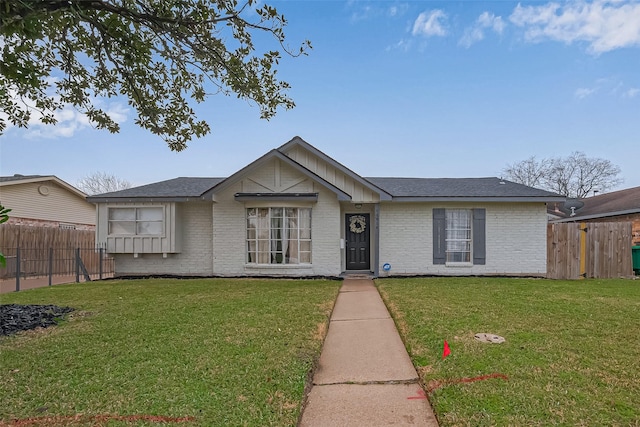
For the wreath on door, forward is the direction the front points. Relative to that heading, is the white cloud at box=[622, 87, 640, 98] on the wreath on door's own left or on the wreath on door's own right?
on the wreath on door's own left

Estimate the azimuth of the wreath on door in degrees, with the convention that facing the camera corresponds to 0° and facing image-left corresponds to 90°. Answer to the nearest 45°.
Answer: approximately 0°

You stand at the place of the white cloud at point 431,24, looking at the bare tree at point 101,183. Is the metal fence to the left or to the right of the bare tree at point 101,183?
left

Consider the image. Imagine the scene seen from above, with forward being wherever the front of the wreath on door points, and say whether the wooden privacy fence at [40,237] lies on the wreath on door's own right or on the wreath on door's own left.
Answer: on the wreath on door's own right

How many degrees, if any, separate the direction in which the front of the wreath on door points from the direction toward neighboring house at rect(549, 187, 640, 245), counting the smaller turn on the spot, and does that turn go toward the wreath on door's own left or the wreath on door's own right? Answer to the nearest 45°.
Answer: approximately 135° to the wreath on door's own left

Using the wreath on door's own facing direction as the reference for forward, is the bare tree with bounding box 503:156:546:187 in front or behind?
behind

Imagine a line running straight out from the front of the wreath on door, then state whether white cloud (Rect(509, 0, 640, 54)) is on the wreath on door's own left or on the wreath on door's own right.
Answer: on the wreath on door's own left

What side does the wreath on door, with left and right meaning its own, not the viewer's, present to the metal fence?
right
